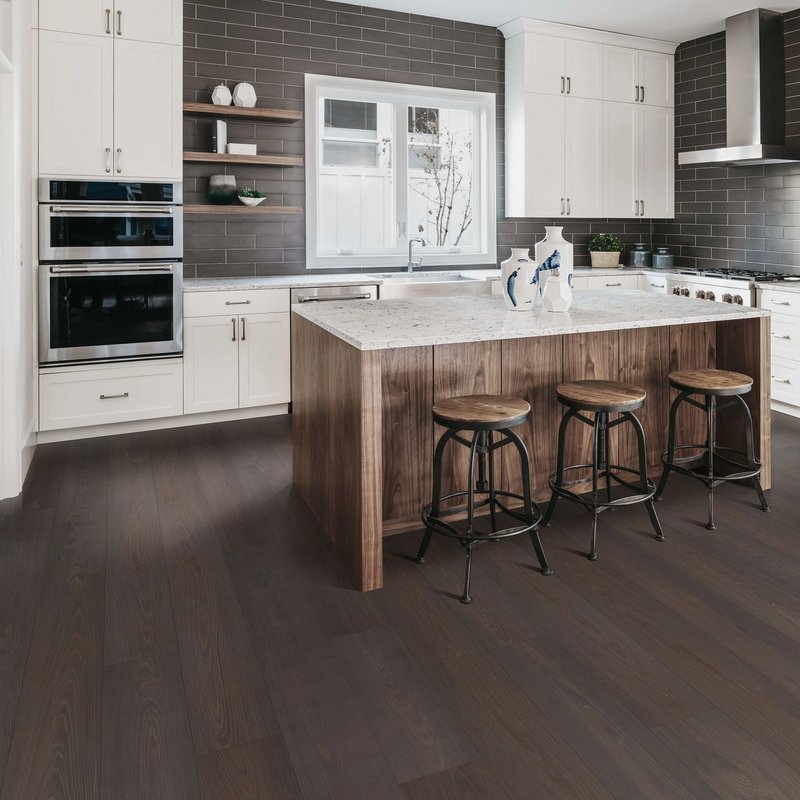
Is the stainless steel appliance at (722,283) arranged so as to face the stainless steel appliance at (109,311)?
yes

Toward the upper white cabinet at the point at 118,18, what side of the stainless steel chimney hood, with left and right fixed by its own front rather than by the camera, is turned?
front

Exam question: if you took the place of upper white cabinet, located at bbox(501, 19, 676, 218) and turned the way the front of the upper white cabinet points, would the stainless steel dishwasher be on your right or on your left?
on your right

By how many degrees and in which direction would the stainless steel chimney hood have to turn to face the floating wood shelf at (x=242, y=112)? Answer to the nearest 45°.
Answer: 0° — it already faces it

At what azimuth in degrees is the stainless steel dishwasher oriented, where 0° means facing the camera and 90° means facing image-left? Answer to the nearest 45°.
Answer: approximately 0°

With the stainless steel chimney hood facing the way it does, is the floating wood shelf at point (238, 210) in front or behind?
in front

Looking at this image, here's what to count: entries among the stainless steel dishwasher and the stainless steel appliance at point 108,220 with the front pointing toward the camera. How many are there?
2

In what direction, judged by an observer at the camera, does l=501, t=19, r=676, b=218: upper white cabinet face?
facing the viewer and to the right of the viewer

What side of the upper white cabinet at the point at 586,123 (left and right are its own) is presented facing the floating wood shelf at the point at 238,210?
right
